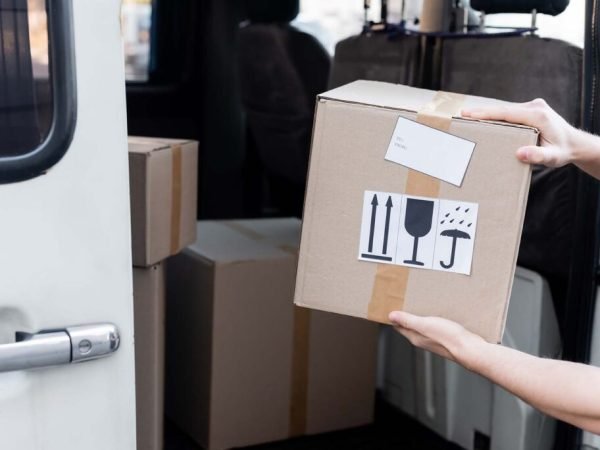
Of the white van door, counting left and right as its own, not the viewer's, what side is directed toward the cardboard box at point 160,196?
back

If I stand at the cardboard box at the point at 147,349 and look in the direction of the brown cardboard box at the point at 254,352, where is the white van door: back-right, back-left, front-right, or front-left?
back-right

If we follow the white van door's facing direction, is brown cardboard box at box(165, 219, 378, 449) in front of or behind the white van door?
behind

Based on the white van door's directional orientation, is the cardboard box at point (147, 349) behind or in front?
behind

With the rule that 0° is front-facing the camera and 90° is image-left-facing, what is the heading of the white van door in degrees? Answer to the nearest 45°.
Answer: approximately 0°

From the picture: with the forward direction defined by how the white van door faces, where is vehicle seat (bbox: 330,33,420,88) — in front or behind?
behind

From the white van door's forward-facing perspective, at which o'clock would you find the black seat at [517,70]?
The black seat is roughly at 8 o'clock from the white van door.
